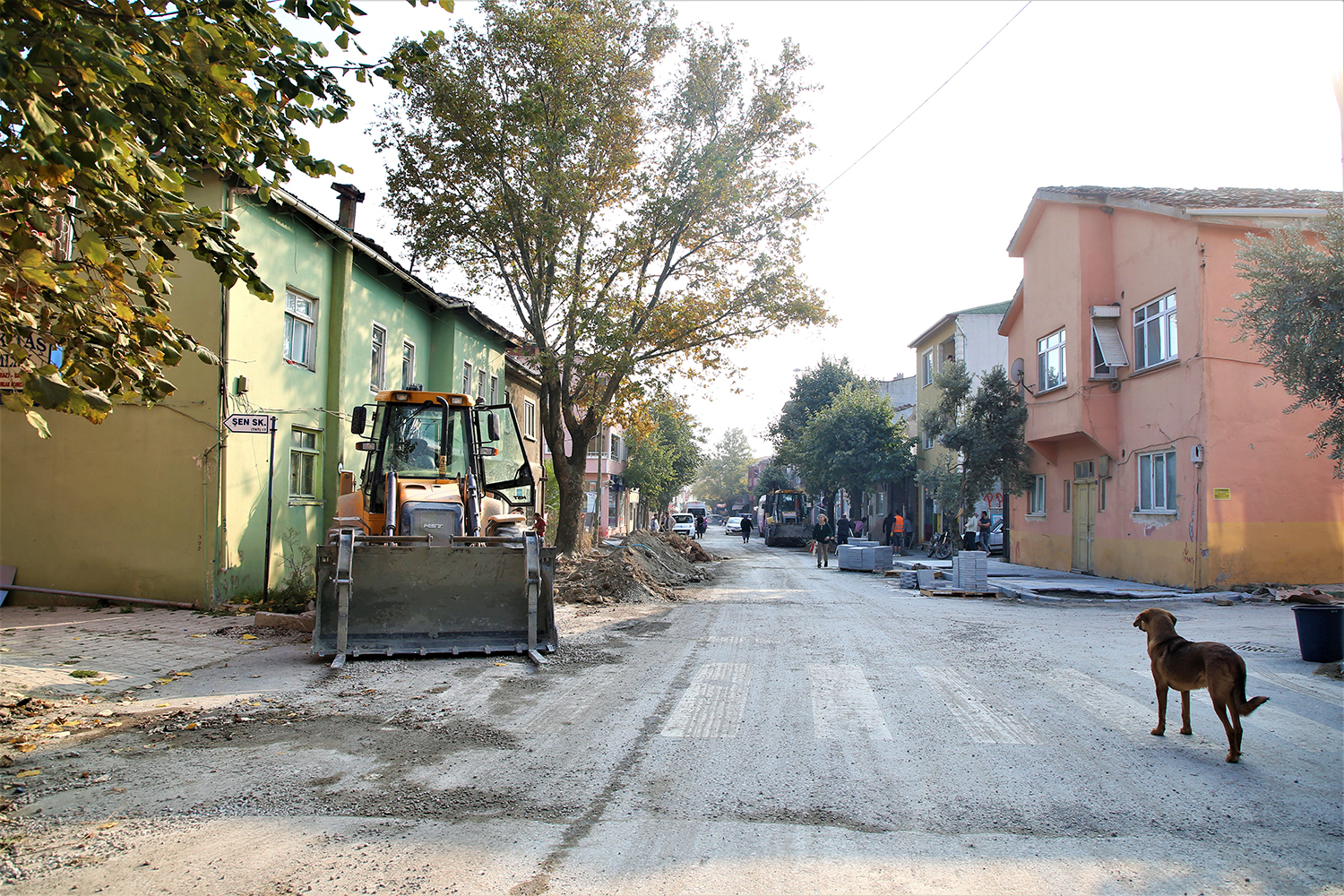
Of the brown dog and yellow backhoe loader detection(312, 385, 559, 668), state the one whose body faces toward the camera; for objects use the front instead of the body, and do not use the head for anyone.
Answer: the yellow backhoe loader

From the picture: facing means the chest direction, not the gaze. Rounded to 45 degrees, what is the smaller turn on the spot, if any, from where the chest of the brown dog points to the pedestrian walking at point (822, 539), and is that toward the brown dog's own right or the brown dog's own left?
0° — it already faces them

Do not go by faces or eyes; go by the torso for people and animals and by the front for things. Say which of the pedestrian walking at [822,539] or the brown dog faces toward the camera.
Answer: the pedestrian walking

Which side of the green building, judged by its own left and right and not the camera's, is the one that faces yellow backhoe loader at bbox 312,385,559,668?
front

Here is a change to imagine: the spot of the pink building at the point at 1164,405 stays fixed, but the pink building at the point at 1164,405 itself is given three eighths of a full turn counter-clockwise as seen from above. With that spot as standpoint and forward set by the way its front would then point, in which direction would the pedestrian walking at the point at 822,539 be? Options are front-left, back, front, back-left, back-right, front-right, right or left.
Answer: back-left

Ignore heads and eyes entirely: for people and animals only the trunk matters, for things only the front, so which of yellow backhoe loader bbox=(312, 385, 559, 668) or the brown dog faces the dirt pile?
the brown dog

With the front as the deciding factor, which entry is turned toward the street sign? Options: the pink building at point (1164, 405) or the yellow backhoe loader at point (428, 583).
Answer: the pink building

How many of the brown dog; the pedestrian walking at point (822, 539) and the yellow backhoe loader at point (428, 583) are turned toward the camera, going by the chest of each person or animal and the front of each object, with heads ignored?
2

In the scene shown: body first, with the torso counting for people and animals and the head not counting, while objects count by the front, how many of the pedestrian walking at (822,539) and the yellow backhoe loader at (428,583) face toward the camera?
2

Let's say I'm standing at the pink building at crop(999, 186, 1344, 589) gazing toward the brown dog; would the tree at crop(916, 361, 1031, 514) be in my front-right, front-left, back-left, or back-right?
back-right

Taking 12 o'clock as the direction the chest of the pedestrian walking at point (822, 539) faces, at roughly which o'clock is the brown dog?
The brown dog is roughly at 12 o'clock from the pedestrian walking.

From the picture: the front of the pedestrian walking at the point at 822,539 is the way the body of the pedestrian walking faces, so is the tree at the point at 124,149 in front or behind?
in front

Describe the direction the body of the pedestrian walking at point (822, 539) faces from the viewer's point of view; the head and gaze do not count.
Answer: toward the camera

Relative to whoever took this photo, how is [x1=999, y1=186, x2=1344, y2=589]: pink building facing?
facing the viewer and to the left of the viewer

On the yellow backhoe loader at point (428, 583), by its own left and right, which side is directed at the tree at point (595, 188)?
back

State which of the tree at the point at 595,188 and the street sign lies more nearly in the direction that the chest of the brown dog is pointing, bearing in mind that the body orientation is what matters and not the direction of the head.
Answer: the tree

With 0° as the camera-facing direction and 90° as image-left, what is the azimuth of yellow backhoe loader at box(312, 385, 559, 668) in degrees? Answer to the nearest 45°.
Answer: approximately 0°

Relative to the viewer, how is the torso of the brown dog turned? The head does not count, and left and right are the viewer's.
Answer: facing away from the viewer and to the left of the viewer
